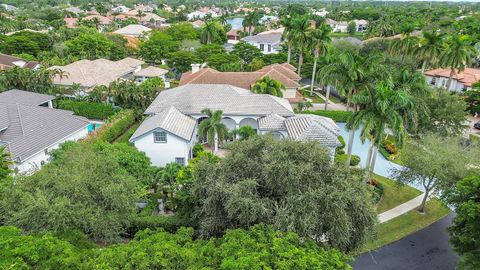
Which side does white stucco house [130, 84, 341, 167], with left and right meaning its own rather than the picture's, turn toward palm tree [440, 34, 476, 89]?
left

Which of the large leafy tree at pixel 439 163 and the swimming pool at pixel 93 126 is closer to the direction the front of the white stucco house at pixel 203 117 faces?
the large leafy tree

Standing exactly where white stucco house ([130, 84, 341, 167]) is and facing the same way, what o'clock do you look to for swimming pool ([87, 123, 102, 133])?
The swimming pool is roughly at 4 o'clock from the white stucco house.

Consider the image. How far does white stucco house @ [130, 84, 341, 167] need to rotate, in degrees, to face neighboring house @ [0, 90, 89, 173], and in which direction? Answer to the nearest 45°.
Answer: approximately 90° to its right

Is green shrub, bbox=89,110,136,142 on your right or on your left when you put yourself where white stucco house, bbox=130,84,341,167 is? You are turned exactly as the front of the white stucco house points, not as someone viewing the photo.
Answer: on your right

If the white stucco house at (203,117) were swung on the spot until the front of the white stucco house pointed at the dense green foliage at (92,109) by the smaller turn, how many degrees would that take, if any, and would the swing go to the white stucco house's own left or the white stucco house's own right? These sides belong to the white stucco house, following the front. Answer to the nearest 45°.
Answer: approximately 135° to the white stucco house's own right

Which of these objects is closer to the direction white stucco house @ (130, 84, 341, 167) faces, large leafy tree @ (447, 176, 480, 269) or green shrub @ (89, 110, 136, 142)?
the large leafy tree

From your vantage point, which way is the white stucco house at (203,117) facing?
toward the camera

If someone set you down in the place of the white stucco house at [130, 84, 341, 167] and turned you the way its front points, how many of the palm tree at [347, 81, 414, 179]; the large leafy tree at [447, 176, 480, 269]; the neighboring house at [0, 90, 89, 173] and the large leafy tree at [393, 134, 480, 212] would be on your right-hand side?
1

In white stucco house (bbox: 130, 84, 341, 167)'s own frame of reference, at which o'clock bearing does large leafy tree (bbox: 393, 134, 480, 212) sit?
The large leafy tree is roughly at 10 o'clock from the white stucco house.

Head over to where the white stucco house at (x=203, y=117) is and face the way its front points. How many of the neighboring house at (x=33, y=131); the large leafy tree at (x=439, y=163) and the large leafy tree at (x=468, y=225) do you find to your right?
1

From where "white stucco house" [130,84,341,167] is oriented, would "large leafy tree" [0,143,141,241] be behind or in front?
in front

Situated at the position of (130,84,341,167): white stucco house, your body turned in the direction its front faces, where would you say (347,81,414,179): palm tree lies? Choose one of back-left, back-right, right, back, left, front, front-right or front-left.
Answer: front-left

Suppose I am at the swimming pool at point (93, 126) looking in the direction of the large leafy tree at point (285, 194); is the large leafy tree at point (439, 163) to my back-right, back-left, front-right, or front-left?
front-left

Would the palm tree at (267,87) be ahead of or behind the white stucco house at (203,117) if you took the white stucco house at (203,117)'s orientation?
behind

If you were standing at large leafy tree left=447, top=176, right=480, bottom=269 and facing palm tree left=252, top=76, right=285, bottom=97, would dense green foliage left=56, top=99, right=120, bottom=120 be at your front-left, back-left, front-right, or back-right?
front-left
